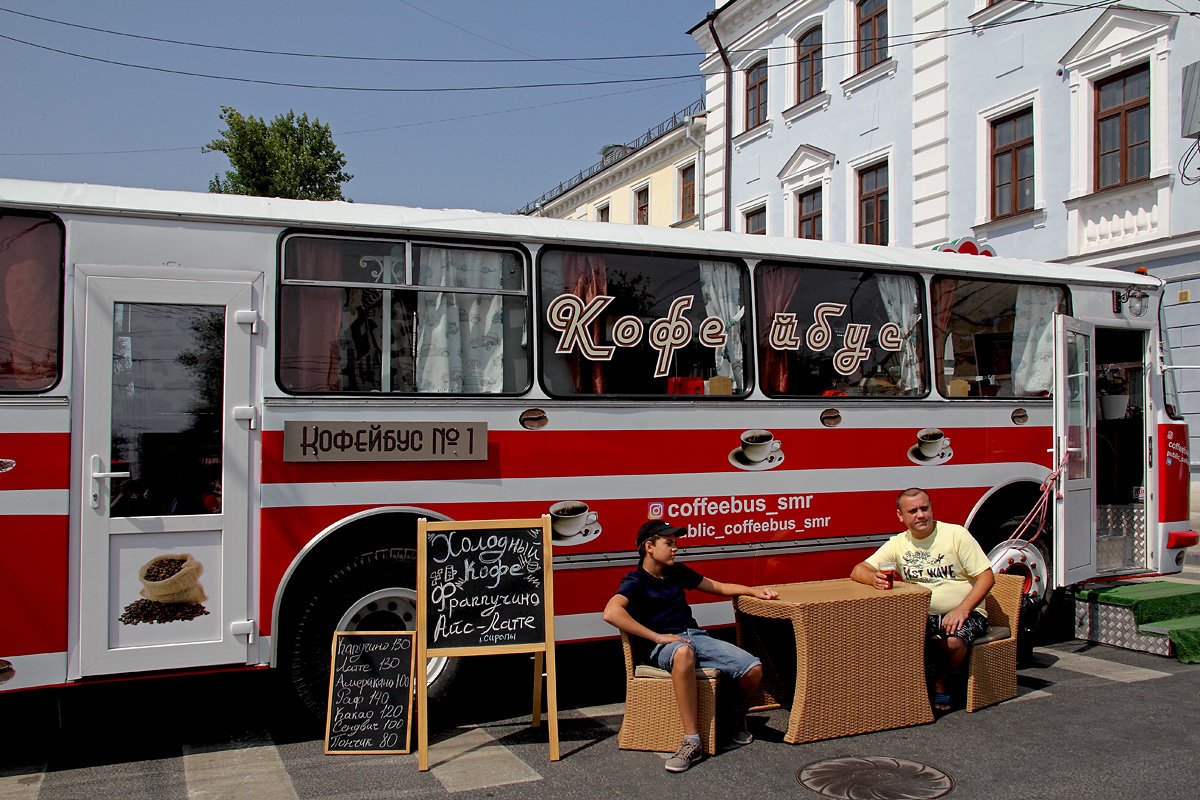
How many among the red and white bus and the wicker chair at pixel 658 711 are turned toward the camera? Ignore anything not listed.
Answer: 0

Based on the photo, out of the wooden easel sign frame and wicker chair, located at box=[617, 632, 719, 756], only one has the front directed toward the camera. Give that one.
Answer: the wooden easel sign frame

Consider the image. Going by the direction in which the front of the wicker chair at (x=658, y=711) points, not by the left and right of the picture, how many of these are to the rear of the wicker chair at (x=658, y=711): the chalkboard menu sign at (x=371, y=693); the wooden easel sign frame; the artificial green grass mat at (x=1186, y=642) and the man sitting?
2

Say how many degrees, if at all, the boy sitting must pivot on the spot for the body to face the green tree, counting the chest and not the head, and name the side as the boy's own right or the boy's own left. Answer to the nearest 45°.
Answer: approximately 180°

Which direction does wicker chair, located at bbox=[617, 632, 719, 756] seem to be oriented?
to the viewer's right

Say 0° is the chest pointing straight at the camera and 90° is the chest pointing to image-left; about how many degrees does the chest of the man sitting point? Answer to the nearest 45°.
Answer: approximately 45°

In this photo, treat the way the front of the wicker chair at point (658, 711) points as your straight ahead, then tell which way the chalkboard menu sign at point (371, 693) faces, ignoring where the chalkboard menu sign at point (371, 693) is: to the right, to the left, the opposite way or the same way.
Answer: to the right

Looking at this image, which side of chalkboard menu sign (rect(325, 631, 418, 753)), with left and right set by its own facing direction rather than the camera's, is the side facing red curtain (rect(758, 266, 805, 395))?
left

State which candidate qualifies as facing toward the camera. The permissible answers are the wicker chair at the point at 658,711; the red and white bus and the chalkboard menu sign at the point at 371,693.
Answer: the chalkboard menu sign

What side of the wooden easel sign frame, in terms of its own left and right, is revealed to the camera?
front

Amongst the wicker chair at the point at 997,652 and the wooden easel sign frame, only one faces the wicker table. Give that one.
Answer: the wicker chair

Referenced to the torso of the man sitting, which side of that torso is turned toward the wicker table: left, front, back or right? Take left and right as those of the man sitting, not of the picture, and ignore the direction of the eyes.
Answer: front

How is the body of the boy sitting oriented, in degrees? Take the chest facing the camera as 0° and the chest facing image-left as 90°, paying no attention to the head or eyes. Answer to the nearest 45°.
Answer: approximately 315°

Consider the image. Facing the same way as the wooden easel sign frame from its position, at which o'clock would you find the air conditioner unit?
The air conditioner unit is roughly at 8 o'clock from the wooden easel sign frame.

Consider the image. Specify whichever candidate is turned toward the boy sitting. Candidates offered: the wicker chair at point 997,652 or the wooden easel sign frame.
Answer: the wicker chair

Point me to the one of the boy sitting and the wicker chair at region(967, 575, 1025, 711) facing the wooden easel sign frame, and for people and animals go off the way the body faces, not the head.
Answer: the wicker chair

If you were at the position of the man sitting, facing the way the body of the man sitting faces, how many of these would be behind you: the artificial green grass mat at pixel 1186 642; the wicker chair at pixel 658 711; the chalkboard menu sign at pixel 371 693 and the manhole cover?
1

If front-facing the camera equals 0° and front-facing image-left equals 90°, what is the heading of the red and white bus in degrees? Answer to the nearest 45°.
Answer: approximately 225°
